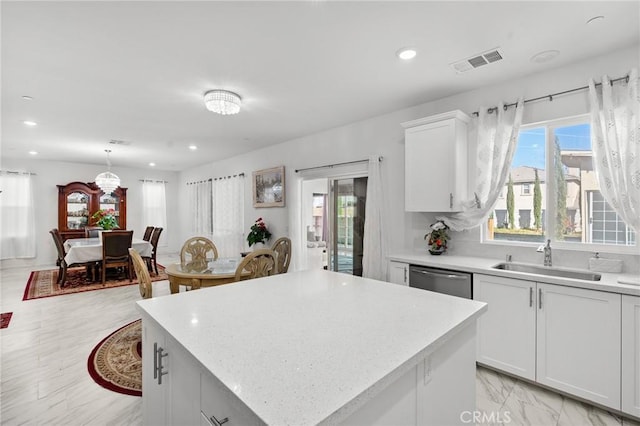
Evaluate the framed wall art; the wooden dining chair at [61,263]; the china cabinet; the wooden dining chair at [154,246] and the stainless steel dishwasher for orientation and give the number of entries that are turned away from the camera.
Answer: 0

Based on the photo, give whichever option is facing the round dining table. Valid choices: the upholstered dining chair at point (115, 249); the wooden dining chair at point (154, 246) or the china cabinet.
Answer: the china cabinet

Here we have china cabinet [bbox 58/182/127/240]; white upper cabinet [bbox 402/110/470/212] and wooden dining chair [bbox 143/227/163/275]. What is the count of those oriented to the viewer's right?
0

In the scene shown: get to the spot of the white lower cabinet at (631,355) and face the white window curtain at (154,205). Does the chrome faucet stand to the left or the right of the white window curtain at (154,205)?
right

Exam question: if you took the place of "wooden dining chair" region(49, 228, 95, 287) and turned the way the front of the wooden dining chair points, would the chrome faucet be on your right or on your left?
on your right

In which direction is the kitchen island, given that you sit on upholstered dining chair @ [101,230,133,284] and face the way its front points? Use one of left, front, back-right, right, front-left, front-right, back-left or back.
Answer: back

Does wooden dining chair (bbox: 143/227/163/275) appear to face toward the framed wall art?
no

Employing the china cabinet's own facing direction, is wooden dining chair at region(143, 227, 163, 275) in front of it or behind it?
in front

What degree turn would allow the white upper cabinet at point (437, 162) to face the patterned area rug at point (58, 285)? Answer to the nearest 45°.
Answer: approximately 45° to its right

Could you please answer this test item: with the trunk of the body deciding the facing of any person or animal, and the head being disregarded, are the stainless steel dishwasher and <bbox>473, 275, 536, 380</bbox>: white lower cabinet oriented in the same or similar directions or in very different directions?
same or similar directions

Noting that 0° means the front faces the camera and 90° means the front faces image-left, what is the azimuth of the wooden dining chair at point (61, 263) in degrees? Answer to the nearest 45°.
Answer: approximately 270°

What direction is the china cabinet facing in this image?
toward the camera

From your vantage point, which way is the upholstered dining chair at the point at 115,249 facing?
away from the camera

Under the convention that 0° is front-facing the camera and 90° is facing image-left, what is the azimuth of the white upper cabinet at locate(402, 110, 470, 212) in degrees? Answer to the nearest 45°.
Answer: approximately 45°

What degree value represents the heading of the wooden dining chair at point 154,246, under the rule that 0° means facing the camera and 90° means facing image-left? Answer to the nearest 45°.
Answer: approximately 90°

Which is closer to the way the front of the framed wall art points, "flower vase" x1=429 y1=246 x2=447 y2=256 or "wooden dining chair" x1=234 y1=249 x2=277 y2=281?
the wooden dining chair

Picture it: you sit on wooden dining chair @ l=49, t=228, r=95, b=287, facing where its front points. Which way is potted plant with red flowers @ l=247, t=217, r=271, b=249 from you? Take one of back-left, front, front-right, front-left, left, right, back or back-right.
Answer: front-right

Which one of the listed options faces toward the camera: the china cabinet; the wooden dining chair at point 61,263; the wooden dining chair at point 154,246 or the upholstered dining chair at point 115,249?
the china cabinet

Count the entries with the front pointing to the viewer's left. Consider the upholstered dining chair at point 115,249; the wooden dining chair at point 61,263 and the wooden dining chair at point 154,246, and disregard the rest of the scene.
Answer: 1
